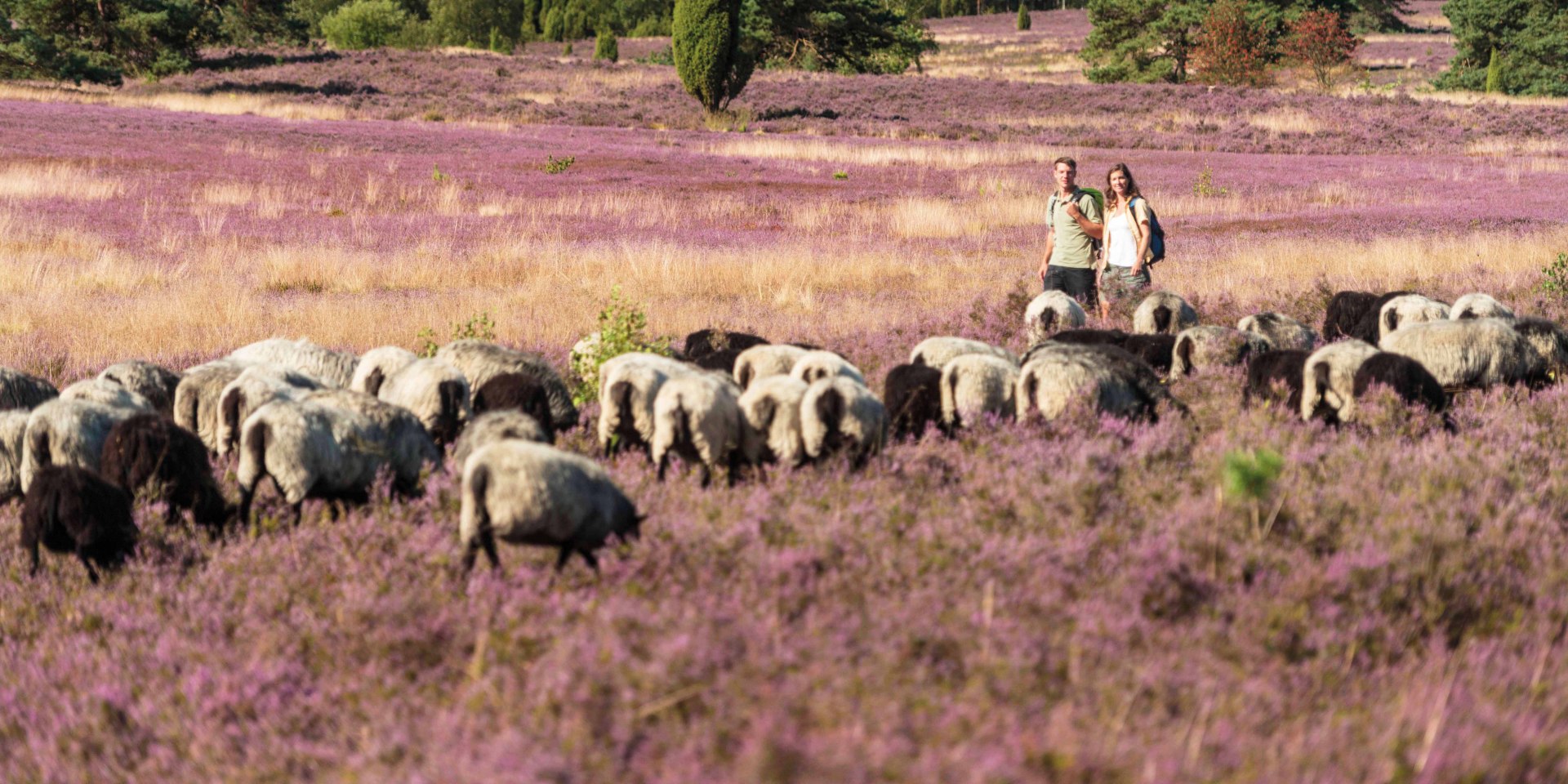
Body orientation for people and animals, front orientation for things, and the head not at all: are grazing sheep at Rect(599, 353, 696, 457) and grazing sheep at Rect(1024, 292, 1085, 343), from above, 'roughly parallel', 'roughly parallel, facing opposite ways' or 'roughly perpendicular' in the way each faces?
roughly parallel

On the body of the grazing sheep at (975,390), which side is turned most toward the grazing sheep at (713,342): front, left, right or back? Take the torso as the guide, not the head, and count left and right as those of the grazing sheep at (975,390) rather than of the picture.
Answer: left

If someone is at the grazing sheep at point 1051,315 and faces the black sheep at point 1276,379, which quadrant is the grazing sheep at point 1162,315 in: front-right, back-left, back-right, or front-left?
front-left

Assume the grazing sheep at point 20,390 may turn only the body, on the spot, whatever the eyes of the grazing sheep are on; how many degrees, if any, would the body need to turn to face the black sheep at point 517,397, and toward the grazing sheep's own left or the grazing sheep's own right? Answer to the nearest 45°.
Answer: approximately 45° to the grazing sheep's own right

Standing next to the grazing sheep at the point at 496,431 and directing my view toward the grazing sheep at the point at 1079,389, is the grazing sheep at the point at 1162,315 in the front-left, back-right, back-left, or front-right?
front-left

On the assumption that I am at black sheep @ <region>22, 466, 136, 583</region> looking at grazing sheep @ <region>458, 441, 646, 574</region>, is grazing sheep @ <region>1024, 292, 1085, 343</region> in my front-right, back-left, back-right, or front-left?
front-left

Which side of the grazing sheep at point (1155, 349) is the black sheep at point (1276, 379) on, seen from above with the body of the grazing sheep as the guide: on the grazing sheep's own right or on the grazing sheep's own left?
on the grazing sheep's own right

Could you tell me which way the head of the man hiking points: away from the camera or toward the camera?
toward the camera

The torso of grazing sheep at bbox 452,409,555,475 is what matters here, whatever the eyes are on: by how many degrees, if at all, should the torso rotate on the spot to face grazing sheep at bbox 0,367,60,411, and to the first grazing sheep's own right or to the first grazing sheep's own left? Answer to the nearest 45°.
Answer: approximately 135° to the first grazing sheep's own left

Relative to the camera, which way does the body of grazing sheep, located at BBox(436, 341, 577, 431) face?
to the viewer's right

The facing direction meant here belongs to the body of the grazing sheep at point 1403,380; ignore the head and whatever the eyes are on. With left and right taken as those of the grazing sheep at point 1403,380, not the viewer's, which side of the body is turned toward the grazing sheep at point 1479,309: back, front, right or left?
left

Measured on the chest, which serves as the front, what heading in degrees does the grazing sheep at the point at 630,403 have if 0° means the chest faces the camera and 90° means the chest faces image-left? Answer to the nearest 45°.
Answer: approximately 225°
